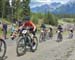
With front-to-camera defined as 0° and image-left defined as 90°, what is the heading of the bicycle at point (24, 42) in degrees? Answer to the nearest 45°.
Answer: approximately 45°
